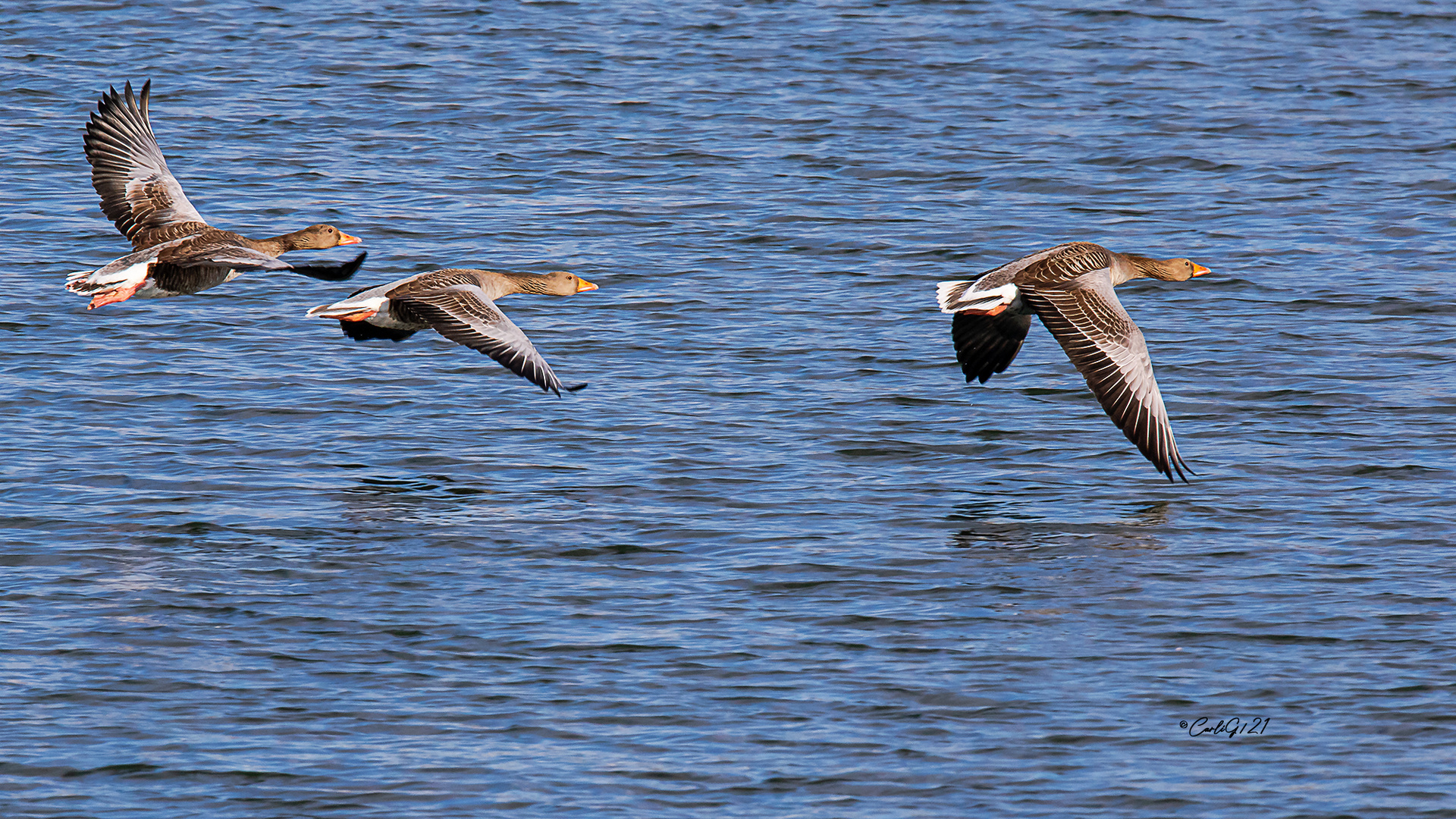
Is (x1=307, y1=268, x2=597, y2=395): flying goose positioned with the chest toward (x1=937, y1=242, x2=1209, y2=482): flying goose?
yes

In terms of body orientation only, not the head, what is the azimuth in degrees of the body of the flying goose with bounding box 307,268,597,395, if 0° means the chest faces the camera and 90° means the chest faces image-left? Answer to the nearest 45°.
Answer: approximately 270°

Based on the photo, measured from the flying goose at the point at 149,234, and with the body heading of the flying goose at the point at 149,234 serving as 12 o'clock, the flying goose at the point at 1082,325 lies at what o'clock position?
the flying goose at the point at 1082,325 is roughly at 1 o'clock from the flying goose at the point at 149,234.

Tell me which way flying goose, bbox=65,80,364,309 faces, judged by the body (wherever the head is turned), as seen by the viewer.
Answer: to the viewer's right

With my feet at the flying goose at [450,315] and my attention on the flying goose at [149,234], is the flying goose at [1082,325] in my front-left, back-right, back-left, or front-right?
back-right

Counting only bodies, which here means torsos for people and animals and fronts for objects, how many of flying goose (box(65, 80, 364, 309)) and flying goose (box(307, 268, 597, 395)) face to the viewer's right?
2

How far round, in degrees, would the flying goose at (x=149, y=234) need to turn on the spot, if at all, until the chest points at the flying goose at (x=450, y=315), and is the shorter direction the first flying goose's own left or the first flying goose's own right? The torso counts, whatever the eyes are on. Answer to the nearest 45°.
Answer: approximately 45° to the first flying goose's own right
